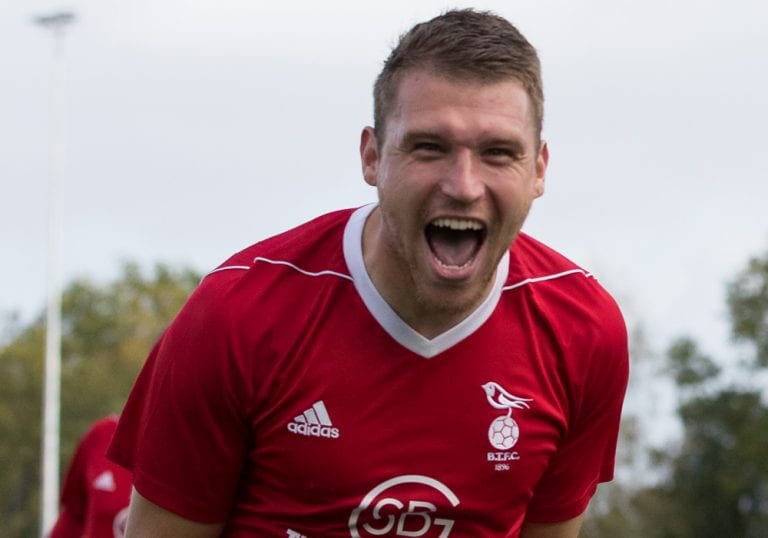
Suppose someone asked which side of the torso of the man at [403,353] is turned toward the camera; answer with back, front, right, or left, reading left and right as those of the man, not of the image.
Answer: front

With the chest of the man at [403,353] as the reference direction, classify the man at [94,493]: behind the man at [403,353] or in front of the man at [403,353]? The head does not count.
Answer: behind
